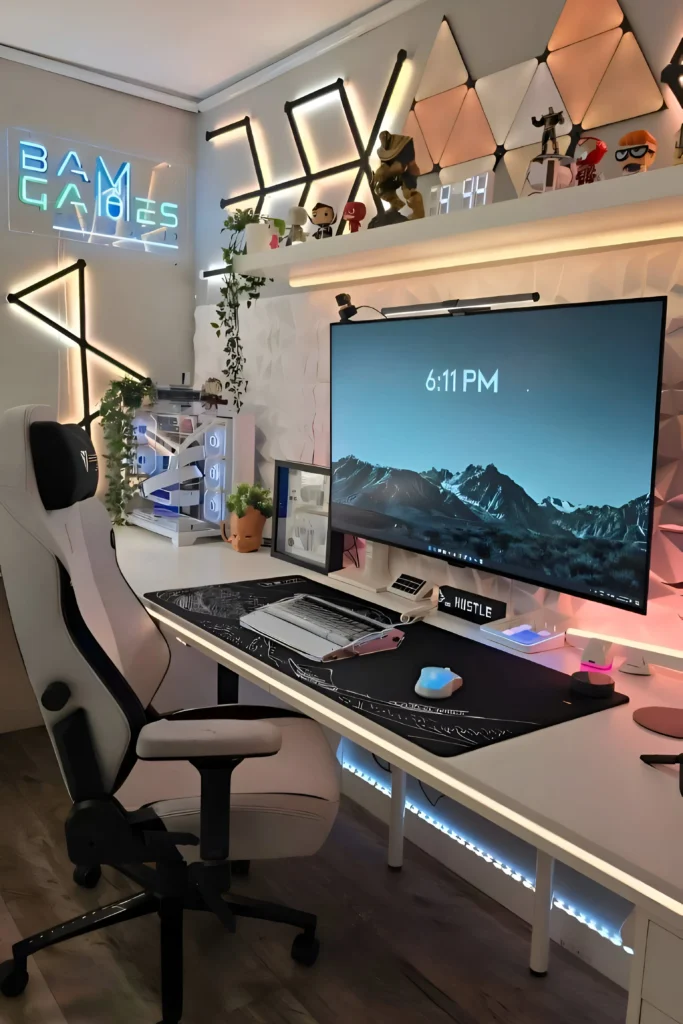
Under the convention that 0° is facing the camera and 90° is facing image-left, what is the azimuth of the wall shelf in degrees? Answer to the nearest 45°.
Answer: approximately 45°

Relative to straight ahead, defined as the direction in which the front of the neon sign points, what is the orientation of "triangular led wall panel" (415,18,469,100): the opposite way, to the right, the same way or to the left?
to the right

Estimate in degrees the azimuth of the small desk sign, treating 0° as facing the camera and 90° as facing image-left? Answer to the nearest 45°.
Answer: approximately 45°

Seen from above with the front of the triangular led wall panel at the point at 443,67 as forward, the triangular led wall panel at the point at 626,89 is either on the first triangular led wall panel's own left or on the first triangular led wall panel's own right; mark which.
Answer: on the first triangular led wall panel's own left

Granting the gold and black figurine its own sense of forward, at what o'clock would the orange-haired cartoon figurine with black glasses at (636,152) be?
The orange-haired cartoon figurine with black glasses is roughly at 9 o'clock from the gold and black figurine.

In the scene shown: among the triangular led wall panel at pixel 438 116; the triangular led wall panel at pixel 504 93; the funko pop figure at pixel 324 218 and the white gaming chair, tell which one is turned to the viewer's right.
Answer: the white gaming chair

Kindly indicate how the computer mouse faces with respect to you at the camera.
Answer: facing away from the viewer and to the right of the viewer

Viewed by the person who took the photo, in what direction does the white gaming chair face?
facing to the right of the viewer
